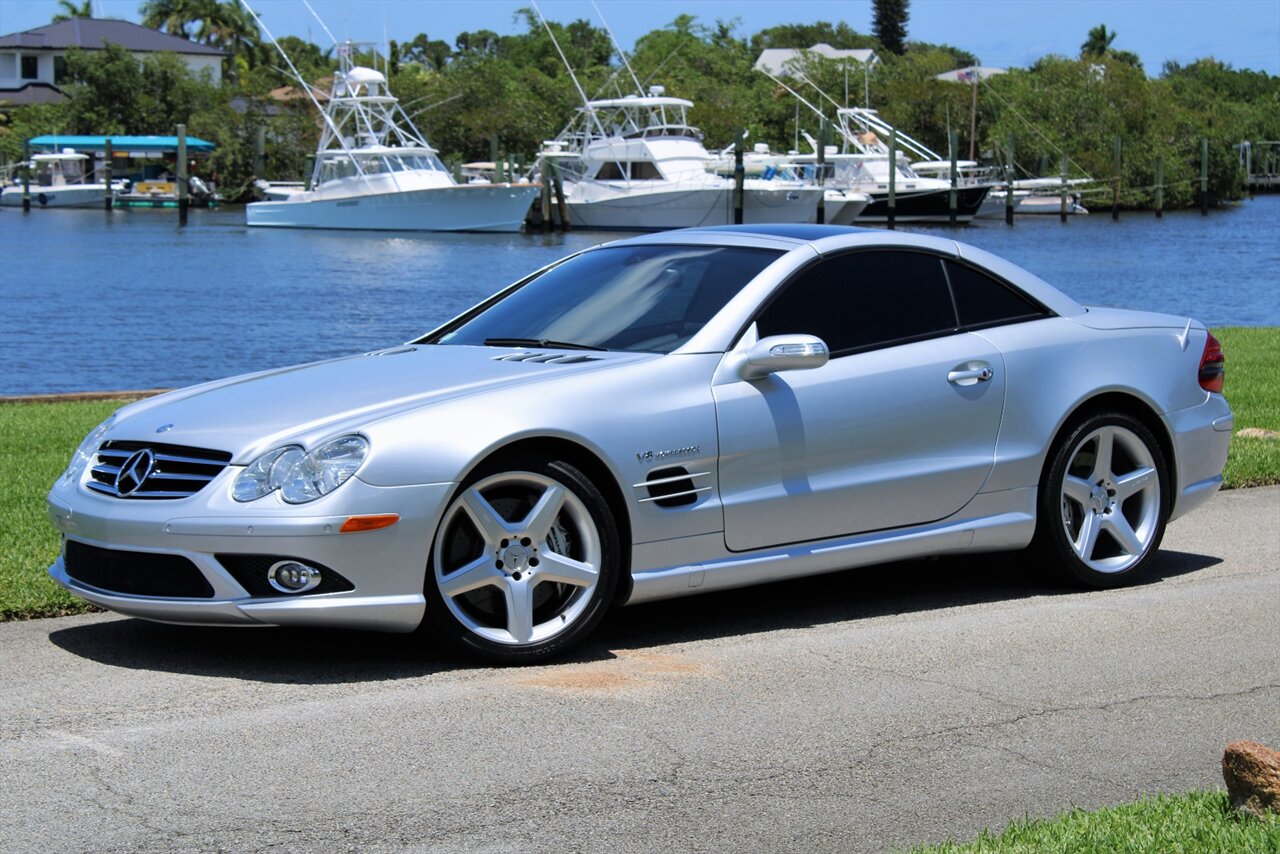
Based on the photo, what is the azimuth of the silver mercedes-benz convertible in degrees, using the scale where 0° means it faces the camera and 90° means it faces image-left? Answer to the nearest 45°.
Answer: approximately 45°
